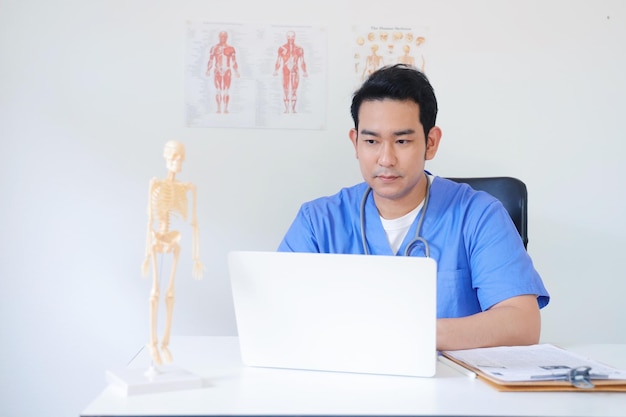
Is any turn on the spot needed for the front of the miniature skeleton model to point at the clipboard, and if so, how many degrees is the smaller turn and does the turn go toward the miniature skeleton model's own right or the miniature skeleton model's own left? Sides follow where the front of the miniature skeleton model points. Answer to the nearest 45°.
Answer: approximately 45° to the miniature skeleton model's own left

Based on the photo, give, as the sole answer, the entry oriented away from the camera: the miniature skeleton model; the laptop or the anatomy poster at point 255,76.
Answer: the laptop

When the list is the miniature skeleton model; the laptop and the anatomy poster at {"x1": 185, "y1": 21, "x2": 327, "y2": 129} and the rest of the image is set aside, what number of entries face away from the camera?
1

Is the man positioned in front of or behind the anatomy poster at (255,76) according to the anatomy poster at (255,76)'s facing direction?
in front

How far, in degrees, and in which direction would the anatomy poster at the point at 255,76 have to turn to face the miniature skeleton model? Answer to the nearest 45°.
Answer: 0° — it already faces it

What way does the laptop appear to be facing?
away from the camera

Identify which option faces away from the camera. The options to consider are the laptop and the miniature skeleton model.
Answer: the laptop

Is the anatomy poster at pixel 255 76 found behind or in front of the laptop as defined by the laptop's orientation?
in front

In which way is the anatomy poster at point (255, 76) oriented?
toward the camera

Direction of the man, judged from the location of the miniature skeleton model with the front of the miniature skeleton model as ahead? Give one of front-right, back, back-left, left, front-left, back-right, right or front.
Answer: left

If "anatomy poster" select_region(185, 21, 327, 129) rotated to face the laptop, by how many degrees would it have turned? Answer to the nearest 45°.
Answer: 0° — it already faces it

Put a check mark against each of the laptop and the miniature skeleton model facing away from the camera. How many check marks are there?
1

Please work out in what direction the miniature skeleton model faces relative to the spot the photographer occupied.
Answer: facing the viewer and to the right of the viewer
